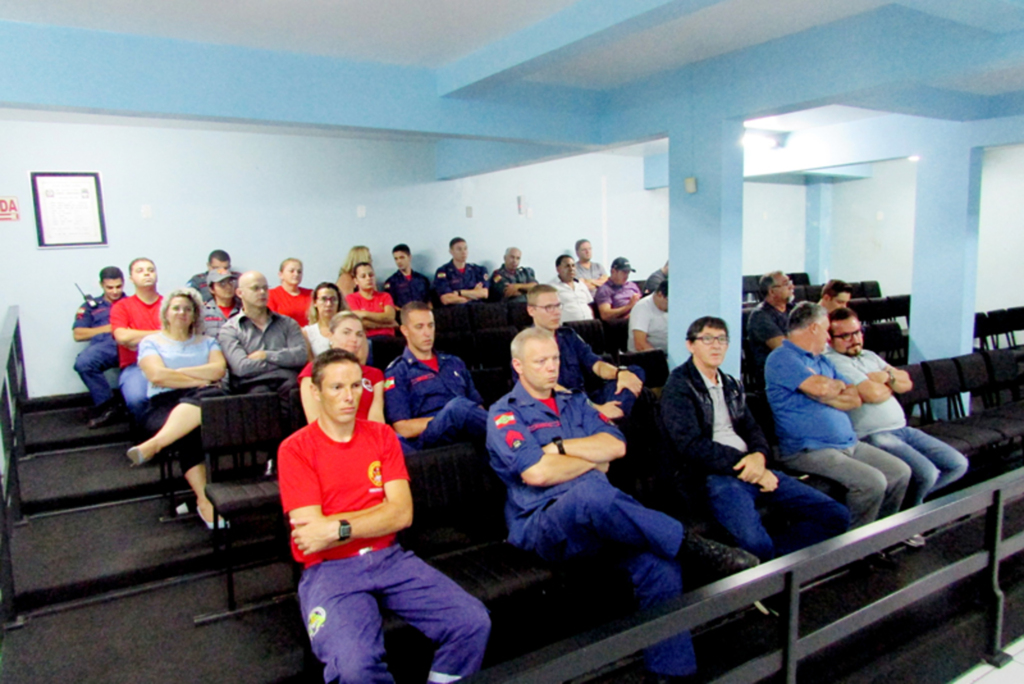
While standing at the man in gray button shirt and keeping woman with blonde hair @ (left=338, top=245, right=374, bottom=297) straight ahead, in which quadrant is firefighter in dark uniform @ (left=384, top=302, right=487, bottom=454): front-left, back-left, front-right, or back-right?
back-right

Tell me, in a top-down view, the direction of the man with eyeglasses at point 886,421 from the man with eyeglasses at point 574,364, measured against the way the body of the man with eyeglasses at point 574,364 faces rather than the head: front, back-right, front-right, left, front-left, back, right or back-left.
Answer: front-left

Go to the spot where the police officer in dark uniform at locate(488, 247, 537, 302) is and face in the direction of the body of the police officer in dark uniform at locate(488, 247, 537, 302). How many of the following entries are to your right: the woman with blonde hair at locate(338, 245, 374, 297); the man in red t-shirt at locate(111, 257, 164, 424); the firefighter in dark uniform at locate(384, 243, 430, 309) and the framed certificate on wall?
4

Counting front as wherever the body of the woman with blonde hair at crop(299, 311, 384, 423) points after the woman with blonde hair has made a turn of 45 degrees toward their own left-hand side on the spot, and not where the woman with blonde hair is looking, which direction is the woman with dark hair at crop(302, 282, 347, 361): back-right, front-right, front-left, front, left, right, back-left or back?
back-left

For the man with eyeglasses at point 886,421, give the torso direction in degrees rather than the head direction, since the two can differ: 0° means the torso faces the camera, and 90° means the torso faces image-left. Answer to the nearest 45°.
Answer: approximately 315°

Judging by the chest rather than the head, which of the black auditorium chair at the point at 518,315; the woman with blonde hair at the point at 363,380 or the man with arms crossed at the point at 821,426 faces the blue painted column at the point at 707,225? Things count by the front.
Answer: the black auditorium chair

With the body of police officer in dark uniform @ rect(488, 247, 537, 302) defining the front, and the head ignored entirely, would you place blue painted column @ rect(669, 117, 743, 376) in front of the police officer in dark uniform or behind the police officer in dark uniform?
in front

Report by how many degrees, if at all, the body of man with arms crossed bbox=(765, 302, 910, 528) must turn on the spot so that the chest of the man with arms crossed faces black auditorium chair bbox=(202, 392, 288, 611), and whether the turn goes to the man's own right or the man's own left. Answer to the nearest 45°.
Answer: approximately 90° to the man's own right

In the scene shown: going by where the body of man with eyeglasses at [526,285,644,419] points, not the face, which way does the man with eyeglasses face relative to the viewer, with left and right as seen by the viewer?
facing the viewer and to the right of the viewer

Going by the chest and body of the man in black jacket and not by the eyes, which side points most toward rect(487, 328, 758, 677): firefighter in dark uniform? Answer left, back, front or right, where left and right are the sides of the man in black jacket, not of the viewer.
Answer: right

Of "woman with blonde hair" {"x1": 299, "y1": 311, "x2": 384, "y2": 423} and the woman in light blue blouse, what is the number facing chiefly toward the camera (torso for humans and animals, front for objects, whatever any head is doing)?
2

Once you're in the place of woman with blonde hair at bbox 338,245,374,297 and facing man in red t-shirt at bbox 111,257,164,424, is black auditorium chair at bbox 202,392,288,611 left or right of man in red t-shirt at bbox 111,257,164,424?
left

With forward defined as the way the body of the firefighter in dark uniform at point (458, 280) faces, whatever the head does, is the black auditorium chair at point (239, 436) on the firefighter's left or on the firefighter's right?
on the firefighter's right

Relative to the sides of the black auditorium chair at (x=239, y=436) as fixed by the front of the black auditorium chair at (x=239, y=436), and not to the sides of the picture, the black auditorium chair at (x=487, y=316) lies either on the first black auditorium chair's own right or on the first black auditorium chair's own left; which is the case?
on the first black auditorium chair's own left
